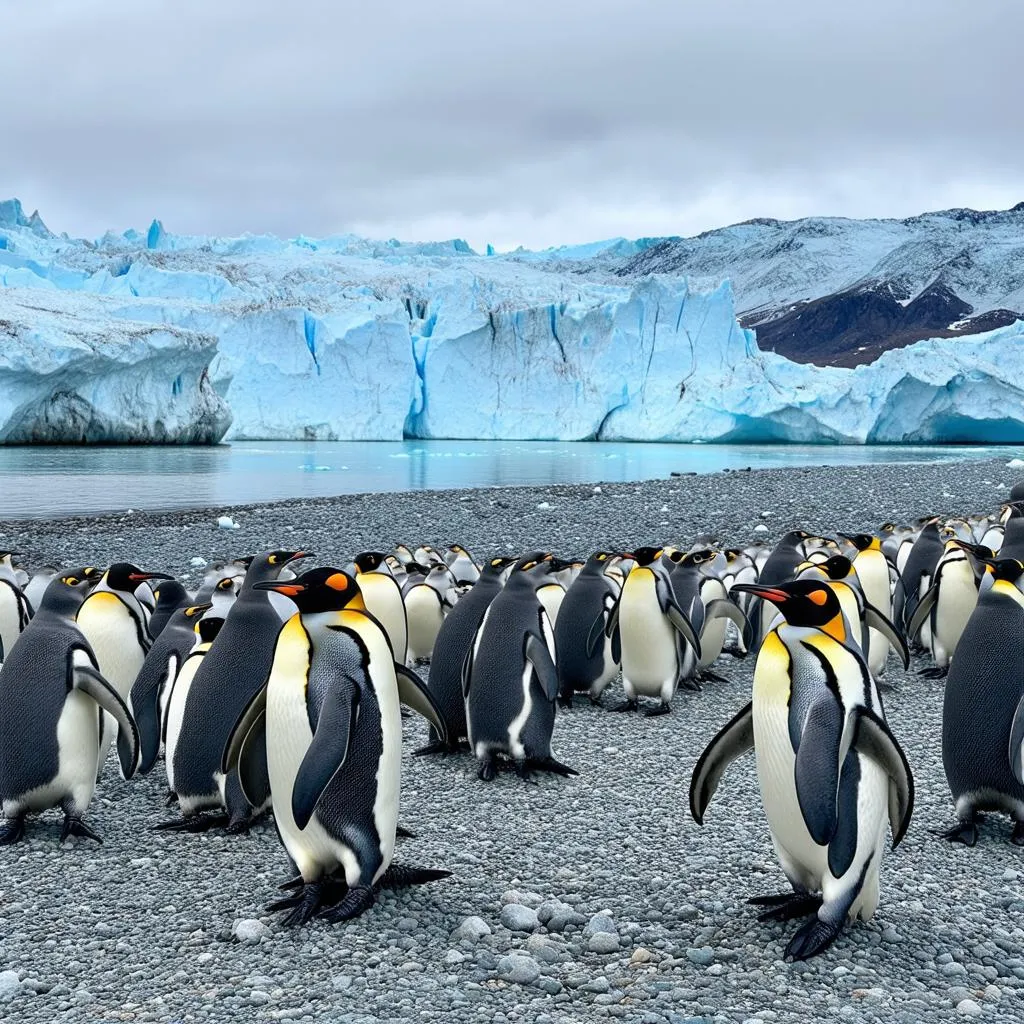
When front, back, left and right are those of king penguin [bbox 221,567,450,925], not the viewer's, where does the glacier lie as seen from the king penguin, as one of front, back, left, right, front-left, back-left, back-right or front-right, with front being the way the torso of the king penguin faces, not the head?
back-right

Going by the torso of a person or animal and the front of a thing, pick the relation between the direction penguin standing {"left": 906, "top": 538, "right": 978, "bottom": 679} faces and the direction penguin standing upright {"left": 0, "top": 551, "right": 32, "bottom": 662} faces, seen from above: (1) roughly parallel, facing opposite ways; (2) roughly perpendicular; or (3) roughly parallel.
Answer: roughly parallel

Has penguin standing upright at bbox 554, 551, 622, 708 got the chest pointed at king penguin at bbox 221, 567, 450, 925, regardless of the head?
no

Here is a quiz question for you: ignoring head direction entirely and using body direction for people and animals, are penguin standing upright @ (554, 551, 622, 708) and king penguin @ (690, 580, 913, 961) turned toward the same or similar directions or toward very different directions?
very different directions

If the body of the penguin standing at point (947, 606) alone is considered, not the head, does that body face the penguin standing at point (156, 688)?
no

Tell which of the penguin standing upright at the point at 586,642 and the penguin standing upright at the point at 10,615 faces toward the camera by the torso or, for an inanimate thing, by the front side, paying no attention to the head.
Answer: the penguin standing upright at the point at 10,615

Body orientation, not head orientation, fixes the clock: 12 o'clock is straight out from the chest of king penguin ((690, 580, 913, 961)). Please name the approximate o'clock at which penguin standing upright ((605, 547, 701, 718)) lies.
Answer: The penguin standing upright is roughly at 4 o'clock from the king penguin.

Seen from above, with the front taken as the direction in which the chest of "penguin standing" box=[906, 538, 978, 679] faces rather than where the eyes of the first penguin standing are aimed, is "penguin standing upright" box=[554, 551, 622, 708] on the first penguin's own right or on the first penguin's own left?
on the first penguin's own right

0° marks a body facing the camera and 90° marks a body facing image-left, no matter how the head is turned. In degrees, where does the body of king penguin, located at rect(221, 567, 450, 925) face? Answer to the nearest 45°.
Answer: approximately 45°

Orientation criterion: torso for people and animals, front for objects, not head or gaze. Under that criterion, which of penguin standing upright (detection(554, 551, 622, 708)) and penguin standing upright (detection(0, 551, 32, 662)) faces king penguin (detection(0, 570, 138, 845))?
penguin standing upright (detection(0, 551, 32, 662))

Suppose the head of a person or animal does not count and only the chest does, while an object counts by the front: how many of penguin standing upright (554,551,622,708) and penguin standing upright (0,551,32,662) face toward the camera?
1

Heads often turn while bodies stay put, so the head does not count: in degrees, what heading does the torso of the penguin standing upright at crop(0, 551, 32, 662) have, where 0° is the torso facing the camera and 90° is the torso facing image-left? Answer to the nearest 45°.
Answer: approximately 0°

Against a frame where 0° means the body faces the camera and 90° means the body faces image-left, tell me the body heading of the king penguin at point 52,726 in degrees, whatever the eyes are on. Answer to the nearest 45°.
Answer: approximately 270°

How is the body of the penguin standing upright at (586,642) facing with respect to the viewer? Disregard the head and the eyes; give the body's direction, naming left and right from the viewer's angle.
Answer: facing away from the viewer and to the right of the viewer

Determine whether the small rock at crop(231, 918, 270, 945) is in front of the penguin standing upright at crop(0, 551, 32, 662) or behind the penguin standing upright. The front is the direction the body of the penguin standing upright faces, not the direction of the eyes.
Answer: in front
